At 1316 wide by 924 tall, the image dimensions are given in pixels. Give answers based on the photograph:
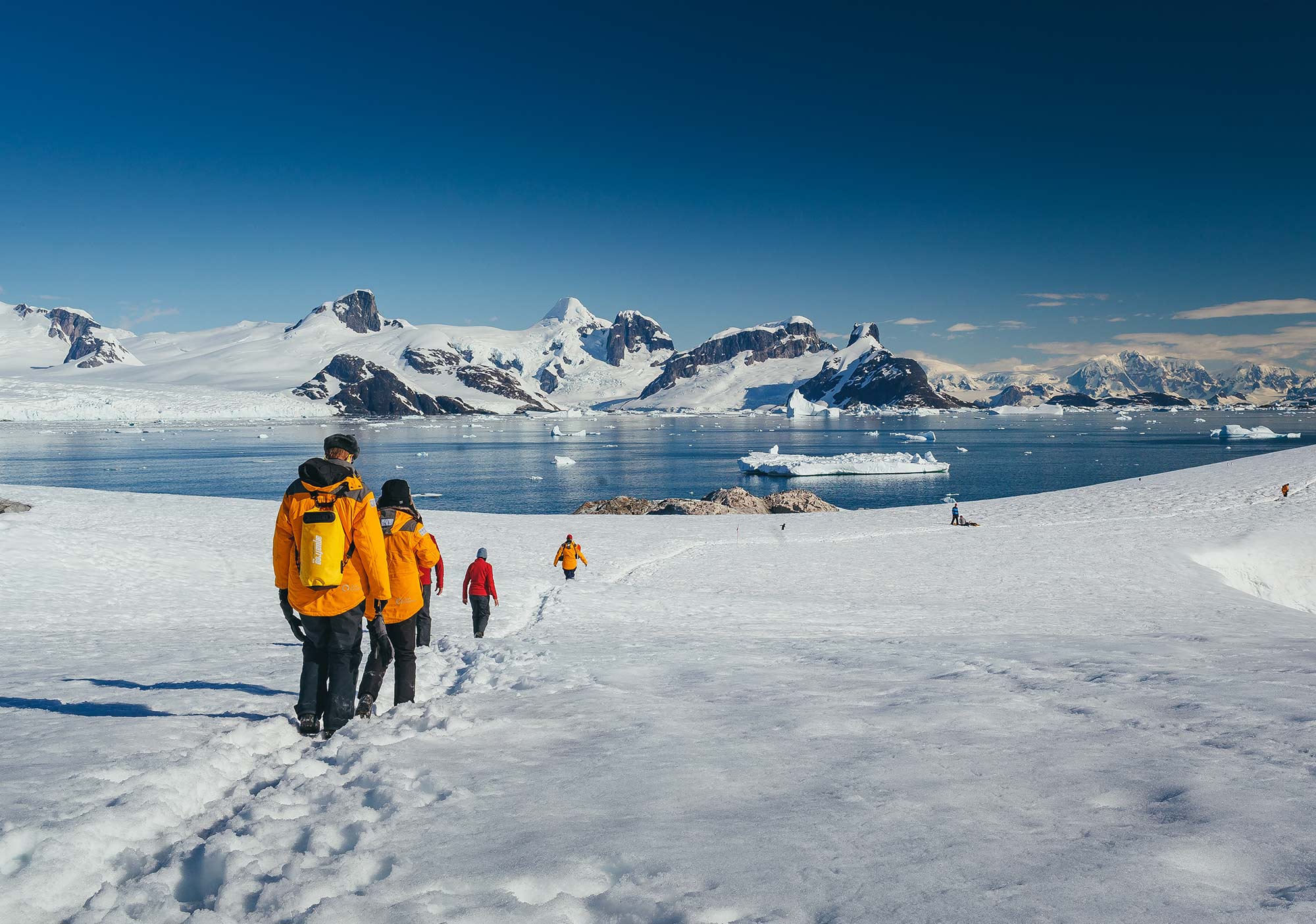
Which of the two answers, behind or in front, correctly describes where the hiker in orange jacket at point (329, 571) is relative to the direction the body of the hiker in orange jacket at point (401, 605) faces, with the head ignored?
behind

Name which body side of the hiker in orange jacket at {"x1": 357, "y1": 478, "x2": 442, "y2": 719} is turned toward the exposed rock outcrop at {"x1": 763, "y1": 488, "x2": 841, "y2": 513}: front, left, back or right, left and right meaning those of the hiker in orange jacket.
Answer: front

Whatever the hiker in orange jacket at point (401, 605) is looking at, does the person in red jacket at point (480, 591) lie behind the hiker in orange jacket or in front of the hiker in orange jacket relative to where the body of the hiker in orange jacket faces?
in front

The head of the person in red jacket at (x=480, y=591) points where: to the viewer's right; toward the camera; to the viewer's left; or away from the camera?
away from the camera

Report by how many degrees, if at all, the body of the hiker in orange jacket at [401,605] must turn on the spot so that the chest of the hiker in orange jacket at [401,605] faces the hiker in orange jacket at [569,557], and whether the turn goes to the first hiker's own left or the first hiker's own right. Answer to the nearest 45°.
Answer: approximately 45° to the first hiker's own left

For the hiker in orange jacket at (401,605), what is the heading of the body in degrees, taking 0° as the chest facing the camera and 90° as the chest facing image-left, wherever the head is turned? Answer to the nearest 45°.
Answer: approximately 225°
